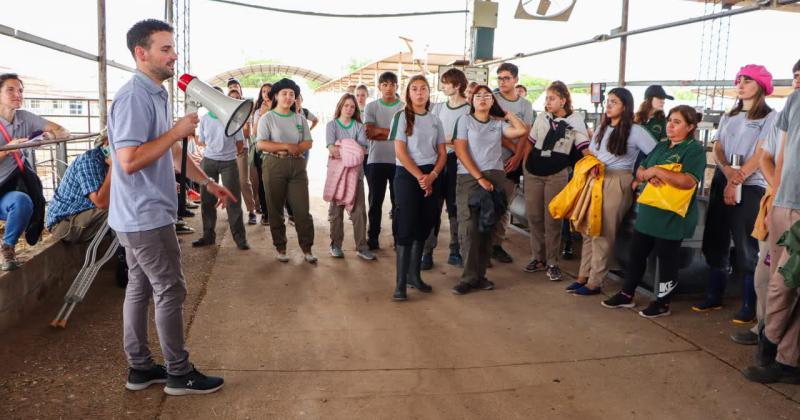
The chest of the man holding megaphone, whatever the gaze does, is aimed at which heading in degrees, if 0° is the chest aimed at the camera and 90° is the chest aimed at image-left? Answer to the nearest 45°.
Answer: approximately 270°

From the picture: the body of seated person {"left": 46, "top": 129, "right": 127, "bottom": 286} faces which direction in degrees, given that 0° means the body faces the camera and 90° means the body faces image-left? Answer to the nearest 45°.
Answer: approximately 270°

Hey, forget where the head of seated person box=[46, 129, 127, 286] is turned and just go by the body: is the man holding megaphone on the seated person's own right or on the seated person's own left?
on the seated person's own right

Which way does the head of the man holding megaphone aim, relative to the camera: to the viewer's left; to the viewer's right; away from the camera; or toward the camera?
to the viewer's right

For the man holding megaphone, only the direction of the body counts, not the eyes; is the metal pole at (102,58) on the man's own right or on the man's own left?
on the man's own left

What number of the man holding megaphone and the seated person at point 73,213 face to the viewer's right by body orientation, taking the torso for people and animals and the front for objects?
2
